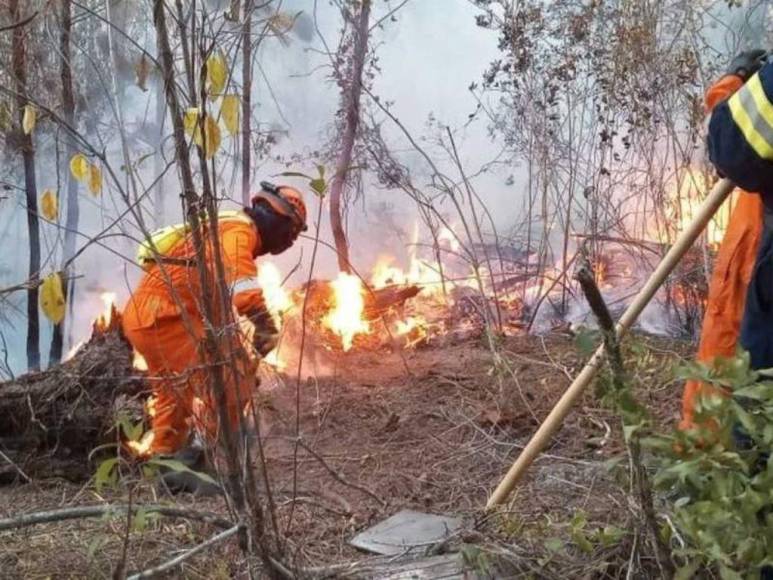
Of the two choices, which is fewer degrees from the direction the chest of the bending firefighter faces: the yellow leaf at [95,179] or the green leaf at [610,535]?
the green leaf

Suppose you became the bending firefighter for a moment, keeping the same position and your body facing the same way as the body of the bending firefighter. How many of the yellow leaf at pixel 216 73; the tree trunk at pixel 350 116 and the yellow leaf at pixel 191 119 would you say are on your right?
2

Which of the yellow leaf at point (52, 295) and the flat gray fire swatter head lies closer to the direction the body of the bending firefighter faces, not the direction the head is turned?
the flat gray fire swatter head

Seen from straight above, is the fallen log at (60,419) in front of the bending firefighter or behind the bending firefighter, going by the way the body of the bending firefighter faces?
behind

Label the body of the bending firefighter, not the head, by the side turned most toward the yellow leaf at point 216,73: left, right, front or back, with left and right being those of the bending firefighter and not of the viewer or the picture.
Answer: right

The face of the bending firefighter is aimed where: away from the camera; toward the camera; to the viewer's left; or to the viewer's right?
to the viewer's right

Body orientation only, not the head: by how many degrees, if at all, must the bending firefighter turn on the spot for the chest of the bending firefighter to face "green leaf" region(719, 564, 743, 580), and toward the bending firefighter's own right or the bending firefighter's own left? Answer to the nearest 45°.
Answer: approximately 90° to the bending firefighter's own right

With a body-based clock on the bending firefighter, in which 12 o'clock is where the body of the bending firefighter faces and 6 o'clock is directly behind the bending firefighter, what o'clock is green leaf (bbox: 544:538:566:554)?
The green leaf is roughly at 2 o'clock from the bending firefighter.

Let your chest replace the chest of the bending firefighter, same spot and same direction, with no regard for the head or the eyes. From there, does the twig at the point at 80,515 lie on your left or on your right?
on your right

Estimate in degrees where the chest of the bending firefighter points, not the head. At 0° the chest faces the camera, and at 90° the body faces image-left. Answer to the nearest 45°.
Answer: approximately 270°

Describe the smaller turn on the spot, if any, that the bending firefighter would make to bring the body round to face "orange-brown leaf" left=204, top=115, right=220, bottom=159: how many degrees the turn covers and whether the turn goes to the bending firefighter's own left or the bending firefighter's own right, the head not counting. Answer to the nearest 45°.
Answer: approximately 90° to the bending firefighter's own right
